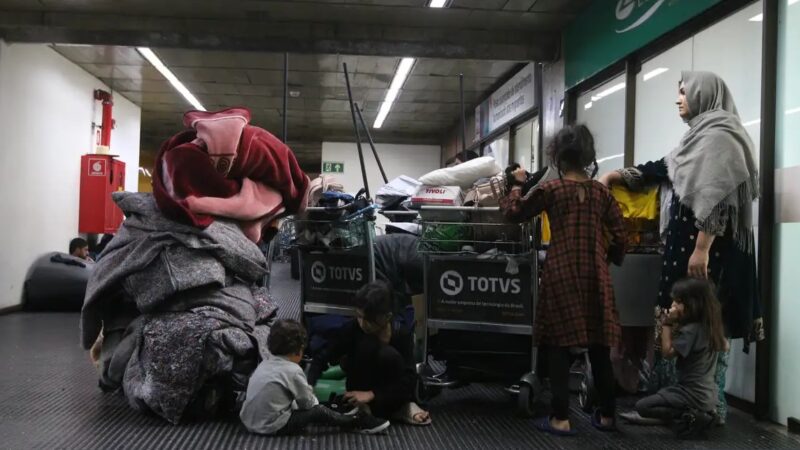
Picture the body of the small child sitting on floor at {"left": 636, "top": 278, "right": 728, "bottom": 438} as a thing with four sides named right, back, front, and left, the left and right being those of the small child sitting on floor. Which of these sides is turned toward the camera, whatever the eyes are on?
left

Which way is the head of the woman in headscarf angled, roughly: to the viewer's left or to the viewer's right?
to the viewer's left

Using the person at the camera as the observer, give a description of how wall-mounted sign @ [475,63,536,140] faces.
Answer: facing the viewer and to the left of the viewer

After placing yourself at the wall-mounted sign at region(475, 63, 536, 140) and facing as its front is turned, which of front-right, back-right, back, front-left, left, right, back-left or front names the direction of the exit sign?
right

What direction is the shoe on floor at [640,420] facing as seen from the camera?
to the viewer's left

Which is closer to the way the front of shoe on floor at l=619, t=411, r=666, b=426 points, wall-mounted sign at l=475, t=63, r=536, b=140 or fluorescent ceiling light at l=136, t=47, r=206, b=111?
the fluorescent ceiling light

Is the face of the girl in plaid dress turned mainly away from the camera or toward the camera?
away from the camera

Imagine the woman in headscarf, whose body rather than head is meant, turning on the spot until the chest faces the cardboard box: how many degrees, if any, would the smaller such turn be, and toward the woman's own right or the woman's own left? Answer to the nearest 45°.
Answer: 0° — they already face it

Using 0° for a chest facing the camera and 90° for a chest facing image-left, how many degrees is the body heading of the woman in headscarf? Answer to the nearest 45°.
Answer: approximately 90°

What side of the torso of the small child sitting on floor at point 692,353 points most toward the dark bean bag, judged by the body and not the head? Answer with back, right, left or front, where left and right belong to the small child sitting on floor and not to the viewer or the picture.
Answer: front
